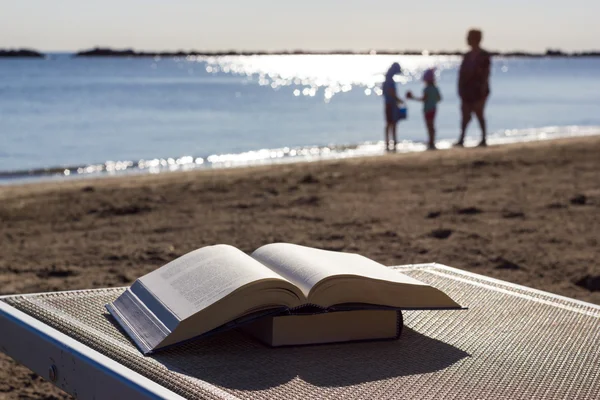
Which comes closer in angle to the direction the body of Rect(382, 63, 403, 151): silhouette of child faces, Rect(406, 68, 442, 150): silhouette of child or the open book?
the silhouette of child

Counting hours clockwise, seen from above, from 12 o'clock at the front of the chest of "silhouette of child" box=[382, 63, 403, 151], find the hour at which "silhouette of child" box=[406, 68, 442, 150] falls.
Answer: "silhouette of child" box=[406, 68, 442, 150] is roughly at 11 o'clock from "silhouette of child" box=[382, 63, 403, 151].

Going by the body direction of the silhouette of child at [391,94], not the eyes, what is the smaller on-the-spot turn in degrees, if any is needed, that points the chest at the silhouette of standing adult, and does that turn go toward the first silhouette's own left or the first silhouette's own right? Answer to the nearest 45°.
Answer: approximately 45° to the first silhouette's own right

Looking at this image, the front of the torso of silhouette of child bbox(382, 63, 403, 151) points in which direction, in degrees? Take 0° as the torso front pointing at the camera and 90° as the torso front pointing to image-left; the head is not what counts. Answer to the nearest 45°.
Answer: approximately 270°

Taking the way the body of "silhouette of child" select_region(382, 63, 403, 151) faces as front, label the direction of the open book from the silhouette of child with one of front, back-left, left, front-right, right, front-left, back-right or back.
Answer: right
